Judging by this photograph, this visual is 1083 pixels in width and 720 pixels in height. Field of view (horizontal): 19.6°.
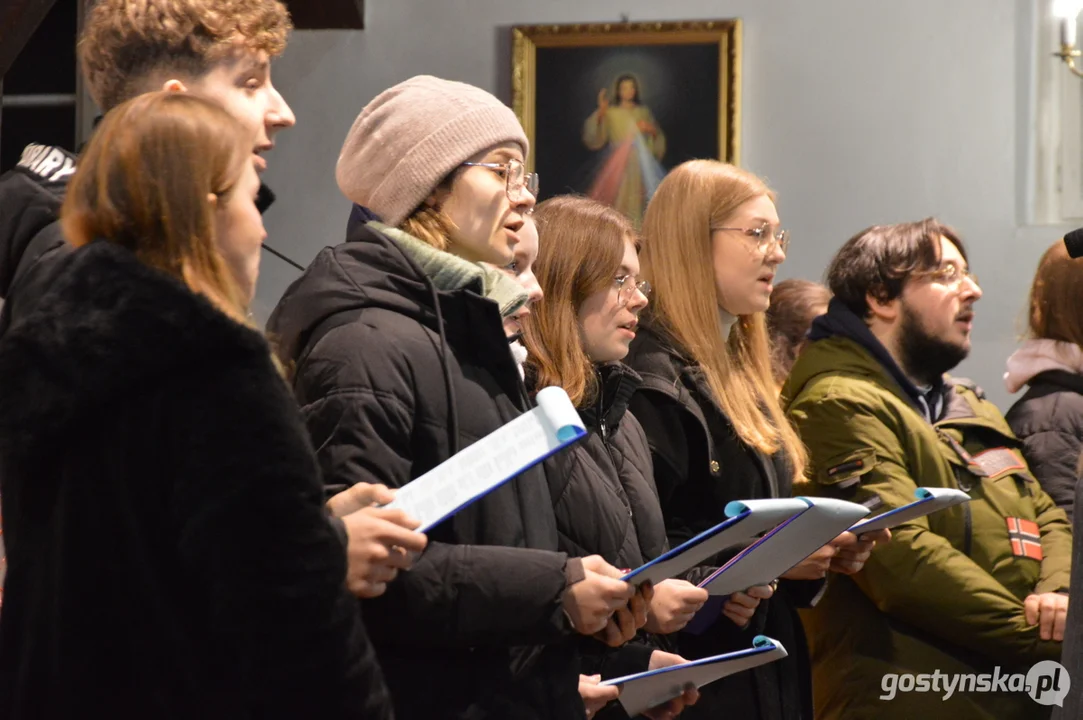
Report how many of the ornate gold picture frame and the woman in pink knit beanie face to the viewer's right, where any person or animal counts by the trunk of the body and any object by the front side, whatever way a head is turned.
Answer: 1

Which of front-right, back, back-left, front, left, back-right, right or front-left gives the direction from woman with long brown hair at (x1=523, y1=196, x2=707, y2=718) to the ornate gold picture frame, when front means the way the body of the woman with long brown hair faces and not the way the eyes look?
back-left

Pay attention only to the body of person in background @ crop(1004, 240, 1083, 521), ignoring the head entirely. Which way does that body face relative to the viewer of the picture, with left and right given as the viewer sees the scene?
facing away from the viewer and to the right of the viewer

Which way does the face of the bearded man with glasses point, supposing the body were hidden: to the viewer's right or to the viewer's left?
to the viewer's right

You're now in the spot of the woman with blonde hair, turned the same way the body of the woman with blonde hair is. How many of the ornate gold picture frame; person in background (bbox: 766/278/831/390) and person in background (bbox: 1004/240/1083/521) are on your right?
0

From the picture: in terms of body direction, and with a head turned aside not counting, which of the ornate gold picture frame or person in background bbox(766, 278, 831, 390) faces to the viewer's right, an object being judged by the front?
the person in background

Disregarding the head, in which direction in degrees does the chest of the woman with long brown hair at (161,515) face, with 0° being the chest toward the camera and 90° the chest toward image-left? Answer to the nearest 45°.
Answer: approximately 225°

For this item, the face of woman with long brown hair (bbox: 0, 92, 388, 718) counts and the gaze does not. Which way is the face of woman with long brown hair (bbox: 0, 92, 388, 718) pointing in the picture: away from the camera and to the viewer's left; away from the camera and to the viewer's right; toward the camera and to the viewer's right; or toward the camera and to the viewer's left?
away from the camera and to the viewer's right

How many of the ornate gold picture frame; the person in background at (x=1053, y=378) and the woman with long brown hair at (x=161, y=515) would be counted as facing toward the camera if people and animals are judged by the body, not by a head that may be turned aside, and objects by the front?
1

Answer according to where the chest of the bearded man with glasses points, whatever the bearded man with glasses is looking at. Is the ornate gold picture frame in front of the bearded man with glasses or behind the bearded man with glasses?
behind

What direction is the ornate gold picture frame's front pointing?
toward the camera

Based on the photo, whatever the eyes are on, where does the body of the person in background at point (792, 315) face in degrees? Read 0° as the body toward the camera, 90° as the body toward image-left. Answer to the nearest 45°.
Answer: approximately 270°

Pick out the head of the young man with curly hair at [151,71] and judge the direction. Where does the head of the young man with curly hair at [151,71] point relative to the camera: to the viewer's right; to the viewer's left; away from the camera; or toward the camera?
to the viewer's right

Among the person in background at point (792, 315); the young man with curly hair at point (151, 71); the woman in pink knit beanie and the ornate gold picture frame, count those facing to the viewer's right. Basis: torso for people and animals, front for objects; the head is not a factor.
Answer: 3

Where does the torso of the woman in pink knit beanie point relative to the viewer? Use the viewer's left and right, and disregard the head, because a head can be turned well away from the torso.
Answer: facing to the right of the viewer
